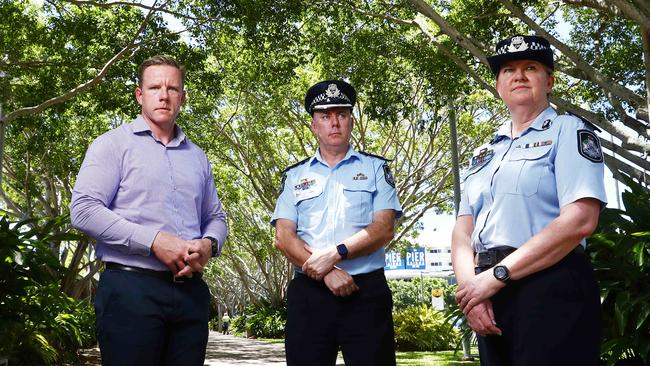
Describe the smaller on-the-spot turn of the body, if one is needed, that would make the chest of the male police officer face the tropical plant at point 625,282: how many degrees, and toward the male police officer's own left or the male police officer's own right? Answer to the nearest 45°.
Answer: approximately 135° to the male police officer's own left

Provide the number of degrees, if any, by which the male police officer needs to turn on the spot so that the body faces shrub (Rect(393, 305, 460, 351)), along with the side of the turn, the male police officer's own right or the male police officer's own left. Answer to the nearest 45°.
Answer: approximately 180°

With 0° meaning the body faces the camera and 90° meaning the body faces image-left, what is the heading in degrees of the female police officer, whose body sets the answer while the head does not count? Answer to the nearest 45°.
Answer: approximately 45°

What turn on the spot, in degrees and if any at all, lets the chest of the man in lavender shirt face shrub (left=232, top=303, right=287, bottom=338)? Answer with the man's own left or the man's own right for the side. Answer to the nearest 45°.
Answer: approximately 135° to the man's own left

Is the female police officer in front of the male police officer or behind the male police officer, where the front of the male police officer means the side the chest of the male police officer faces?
in front

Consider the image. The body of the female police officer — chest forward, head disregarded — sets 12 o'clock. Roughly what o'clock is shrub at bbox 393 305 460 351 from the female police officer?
The shrub is roughly at 4 o'clock from the female police officer.

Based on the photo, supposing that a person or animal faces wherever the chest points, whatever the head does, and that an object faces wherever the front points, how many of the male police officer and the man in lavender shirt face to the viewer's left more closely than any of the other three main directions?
0

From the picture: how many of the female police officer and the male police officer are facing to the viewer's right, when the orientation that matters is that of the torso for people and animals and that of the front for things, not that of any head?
0
